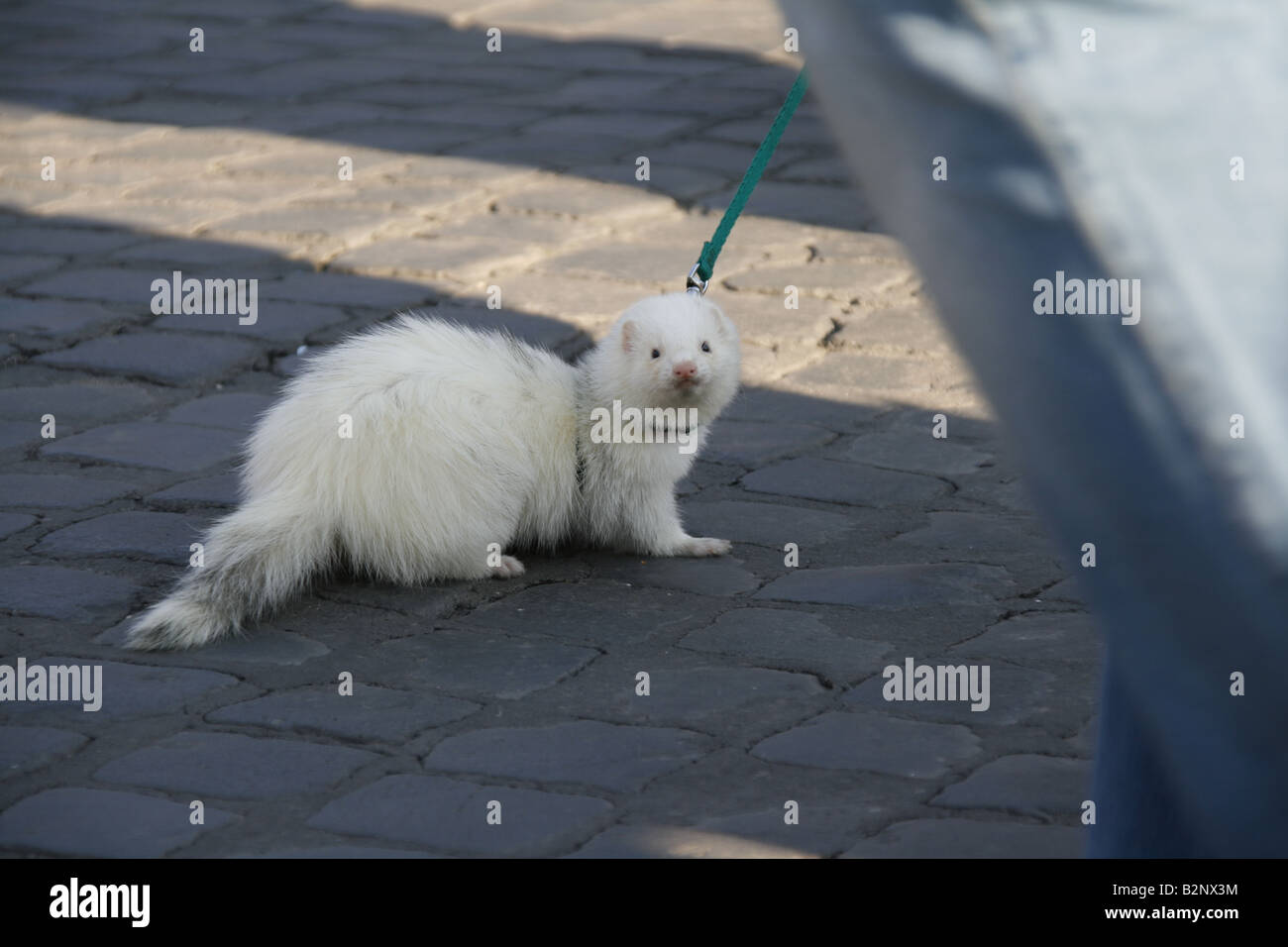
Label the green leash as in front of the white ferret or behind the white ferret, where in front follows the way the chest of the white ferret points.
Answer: in front

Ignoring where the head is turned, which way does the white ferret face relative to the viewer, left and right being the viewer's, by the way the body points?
facing to the right of the viewer
